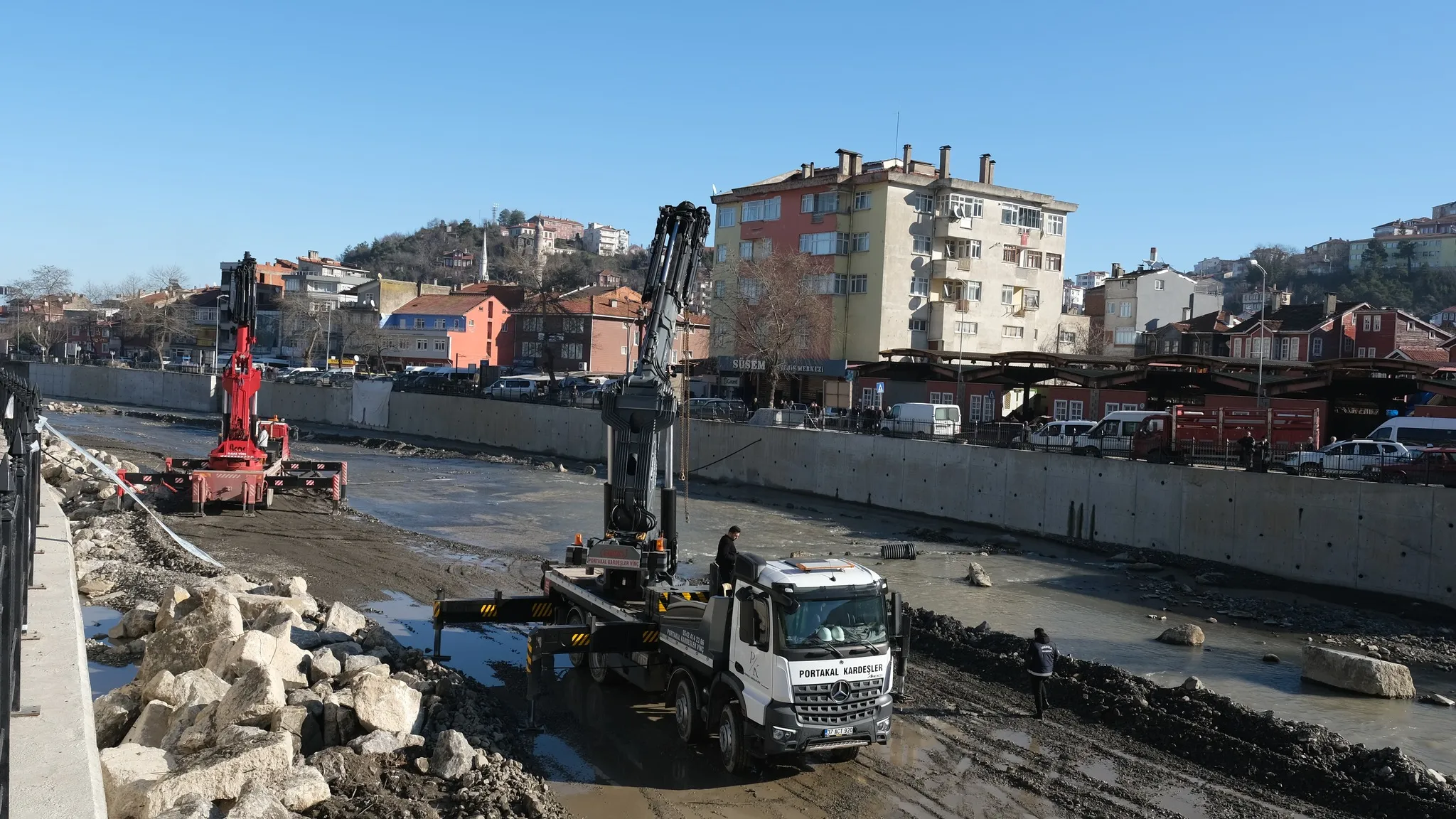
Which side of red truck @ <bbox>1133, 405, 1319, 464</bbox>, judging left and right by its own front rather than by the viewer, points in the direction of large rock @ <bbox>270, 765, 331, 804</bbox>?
left

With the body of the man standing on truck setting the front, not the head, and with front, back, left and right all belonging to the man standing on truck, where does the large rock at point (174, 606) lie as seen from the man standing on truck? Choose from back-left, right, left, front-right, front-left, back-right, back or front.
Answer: back

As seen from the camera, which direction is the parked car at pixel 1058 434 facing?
to the viewer's left

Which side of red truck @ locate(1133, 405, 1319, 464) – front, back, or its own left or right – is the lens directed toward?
left

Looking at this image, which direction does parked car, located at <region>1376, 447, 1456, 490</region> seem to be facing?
to the viewer's left

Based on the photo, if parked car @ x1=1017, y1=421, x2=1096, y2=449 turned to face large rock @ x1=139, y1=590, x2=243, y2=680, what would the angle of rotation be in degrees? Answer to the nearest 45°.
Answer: approximately 90° to its left

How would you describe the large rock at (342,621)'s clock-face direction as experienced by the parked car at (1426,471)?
The large rock is roughly at 10 o'clock from the parked car.

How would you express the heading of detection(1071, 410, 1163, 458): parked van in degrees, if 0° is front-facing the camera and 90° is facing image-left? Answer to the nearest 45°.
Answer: approximately 90°

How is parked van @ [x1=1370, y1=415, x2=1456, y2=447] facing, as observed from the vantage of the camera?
facing to the left of the viewer

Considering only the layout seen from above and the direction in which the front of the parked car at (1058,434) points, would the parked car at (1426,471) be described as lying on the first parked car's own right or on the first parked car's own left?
on the first parked car's own left

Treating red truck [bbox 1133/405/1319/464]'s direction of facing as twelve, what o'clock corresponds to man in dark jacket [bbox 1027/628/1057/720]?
The man in dark jacket is roughly at 9 o'clock from the red truck.

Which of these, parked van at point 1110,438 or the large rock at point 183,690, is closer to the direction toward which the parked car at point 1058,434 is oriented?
the large rock

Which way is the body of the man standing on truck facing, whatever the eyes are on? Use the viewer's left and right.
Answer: facing to the right of the viewer
